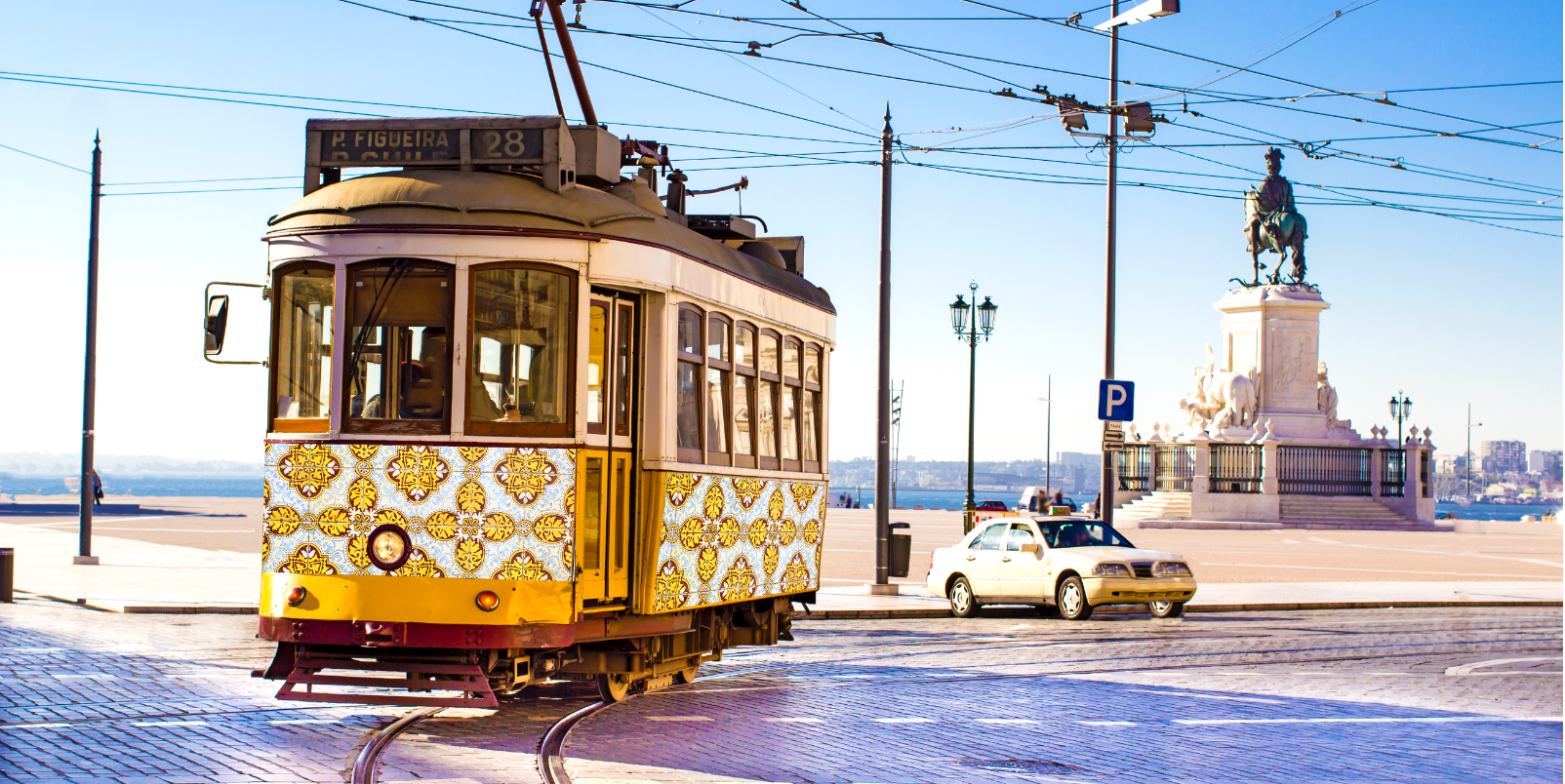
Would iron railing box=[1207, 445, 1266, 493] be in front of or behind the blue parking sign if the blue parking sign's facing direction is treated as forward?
behind

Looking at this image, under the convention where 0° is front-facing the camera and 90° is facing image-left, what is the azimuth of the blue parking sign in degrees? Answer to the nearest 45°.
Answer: approximately 0°

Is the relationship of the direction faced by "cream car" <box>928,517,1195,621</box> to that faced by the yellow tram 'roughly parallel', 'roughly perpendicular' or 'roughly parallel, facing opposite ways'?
roughly perpendicular

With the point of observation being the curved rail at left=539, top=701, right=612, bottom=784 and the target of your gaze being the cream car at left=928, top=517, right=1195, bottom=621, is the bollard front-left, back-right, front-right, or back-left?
front-left

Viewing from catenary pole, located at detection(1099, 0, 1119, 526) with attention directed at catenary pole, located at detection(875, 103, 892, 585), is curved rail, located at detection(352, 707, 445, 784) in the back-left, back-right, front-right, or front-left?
front-left

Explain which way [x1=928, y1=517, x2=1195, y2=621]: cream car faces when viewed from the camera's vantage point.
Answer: facing the viewer and to the right of the viewer

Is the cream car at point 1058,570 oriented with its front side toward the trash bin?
no

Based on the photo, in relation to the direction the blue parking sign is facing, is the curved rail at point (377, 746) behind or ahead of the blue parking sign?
ahead

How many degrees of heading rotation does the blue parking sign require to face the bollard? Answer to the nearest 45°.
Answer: approximately 90° to its right

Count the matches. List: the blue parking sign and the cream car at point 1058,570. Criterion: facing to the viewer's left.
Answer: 0

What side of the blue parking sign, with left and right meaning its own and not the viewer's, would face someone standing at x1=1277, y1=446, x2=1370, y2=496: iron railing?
back

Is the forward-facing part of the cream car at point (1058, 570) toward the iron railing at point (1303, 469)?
no

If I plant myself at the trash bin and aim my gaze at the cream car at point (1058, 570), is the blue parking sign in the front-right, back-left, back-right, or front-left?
front-left
